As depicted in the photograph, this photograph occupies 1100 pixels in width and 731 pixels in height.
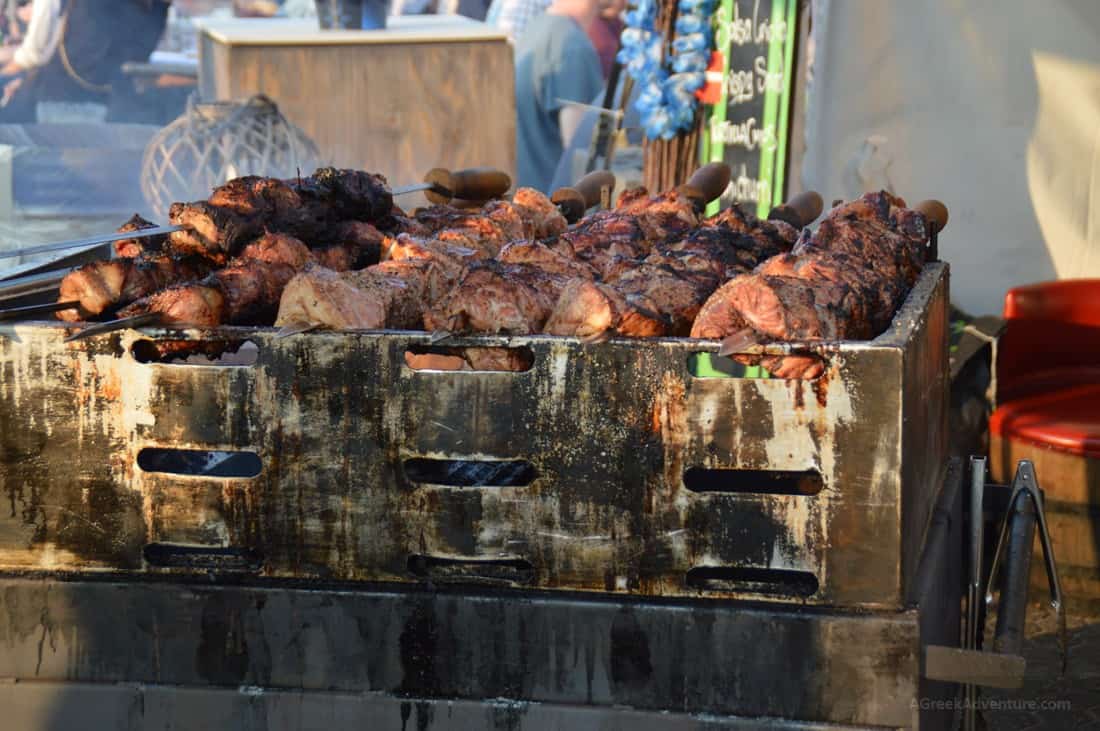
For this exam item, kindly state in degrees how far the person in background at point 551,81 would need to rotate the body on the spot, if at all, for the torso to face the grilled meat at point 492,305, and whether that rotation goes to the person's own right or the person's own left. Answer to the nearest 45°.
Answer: approximately 90° to the person's own right

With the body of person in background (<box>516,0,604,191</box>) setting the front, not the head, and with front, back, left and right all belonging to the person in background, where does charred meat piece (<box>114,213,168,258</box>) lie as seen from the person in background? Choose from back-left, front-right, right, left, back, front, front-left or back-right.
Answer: right

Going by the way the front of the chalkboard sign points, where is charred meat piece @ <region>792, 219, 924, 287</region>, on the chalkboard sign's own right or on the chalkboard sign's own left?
on the chalkboard sign's own left

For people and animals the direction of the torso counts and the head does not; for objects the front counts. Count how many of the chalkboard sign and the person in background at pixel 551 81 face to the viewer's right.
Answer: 1

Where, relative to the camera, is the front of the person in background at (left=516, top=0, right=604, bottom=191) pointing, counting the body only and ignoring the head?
to the viewer's right

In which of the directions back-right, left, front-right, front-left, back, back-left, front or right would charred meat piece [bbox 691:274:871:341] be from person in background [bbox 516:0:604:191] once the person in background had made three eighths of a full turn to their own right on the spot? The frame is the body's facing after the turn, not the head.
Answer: front-left

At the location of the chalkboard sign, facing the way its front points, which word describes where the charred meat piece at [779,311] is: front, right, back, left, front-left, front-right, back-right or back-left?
front-left

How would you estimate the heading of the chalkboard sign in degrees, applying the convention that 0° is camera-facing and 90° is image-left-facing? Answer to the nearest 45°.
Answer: approximately 45°

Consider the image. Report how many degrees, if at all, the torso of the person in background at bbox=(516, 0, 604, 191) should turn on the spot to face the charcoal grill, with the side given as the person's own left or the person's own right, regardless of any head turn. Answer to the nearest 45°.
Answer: approximately 90° to the person's own right

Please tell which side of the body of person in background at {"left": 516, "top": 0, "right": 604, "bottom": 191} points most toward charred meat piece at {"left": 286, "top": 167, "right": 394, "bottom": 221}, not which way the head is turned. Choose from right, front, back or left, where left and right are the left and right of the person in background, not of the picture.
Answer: right

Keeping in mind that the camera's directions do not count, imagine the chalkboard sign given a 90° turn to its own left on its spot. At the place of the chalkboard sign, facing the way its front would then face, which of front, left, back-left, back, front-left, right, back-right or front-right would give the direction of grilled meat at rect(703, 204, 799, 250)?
front-right
